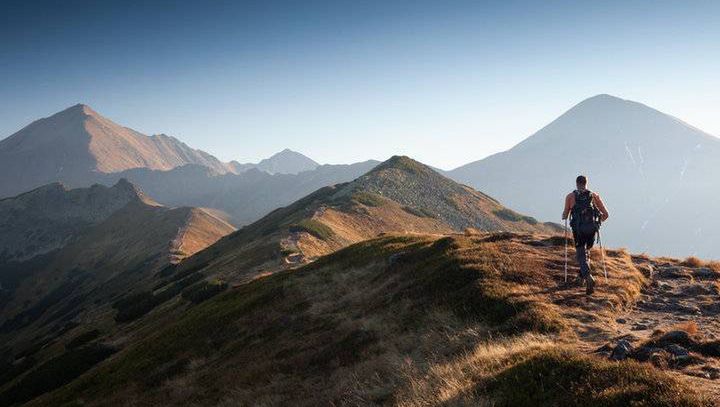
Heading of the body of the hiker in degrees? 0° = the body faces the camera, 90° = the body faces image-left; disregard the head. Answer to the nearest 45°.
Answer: approximately 180°
